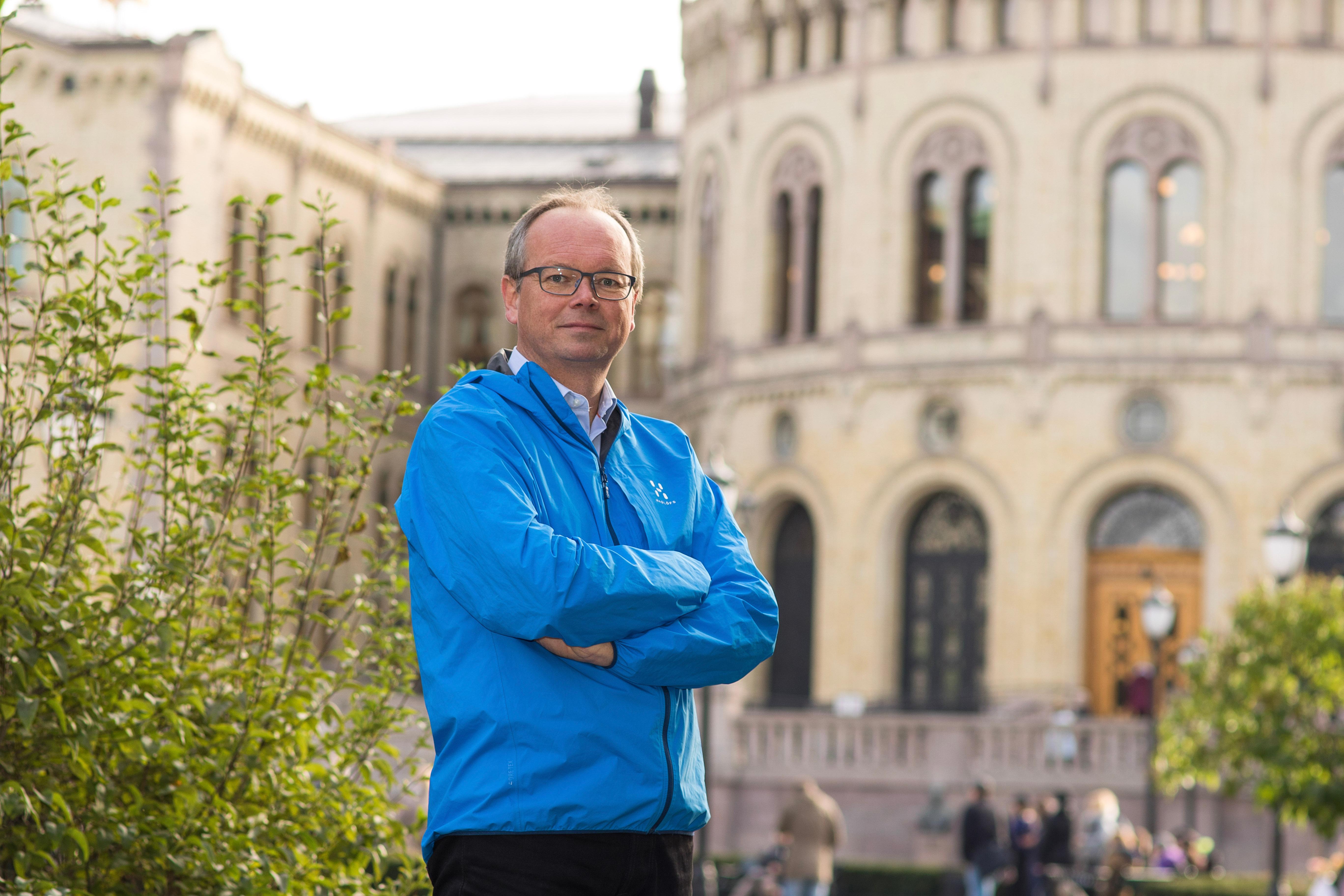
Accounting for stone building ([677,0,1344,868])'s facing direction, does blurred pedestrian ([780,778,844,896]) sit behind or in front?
in front

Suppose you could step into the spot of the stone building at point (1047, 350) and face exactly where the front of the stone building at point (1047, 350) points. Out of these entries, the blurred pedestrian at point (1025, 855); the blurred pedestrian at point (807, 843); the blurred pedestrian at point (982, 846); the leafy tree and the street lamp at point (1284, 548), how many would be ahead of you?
5

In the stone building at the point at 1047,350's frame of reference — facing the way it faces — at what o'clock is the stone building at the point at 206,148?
the stone building at the point at 206,148 is roughly at 3 o'clock from the stone building at the point at 1047,350.

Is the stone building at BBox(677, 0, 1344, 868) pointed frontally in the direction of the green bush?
yes

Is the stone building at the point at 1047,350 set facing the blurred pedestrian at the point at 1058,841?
yes

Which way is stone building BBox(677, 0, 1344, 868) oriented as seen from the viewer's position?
toward the camera

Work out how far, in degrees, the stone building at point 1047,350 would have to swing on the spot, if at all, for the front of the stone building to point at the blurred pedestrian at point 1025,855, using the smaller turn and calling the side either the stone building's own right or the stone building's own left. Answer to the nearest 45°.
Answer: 0° — it already faces them

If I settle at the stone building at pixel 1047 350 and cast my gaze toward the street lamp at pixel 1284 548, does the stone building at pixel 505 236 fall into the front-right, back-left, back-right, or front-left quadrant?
back-right

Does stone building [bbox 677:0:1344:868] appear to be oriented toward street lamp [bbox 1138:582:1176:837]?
yes

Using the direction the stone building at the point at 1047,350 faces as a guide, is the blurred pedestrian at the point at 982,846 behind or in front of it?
in front

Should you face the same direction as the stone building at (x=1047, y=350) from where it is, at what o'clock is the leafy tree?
The leafy tree is roughly at 12 o'clock from the stone building.

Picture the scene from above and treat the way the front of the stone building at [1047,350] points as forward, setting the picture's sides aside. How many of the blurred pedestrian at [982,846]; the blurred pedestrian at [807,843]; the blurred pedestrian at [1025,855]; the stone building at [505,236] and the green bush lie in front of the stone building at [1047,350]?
4

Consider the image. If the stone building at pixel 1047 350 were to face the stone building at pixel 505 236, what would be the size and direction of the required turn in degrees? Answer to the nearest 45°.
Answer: approximately 135° to its right

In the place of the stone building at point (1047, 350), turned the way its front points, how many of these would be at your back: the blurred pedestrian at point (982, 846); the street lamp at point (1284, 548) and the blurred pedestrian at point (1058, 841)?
0
